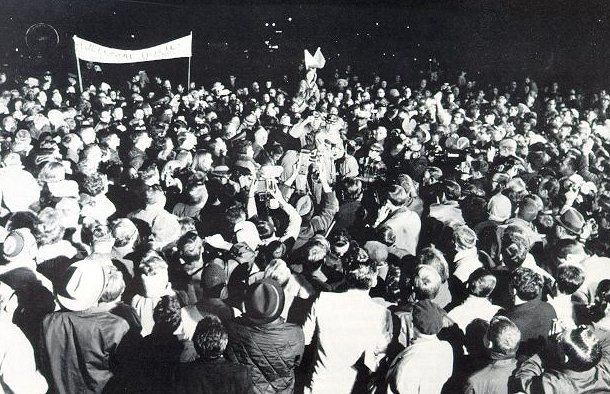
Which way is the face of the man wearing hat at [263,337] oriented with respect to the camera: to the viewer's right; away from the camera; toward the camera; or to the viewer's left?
away from the camera

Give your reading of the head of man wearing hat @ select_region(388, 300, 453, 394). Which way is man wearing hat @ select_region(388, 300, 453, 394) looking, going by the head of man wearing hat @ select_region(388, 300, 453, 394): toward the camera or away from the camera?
away from the camera

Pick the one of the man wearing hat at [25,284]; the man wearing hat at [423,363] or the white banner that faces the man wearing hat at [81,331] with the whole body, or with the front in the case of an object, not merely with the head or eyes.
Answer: the white banner

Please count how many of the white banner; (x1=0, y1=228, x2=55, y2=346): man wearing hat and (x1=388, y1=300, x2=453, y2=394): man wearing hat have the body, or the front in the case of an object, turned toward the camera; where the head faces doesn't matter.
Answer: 1

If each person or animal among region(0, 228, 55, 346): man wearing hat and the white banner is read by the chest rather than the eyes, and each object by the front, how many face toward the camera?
1

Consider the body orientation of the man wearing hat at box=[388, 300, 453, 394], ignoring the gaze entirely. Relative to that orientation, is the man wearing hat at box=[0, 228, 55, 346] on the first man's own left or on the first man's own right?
on the first man's own left

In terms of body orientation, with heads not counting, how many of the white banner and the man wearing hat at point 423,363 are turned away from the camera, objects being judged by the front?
1

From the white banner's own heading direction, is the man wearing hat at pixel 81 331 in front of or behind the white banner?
in front

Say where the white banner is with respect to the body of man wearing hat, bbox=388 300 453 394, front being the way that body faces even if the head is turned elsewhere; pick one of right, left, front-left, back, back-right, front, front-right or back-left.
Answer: front-left

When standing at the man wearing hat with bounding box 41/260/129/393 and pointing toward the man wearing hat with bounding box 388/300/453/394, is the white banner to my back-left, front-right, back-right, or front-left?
back-left

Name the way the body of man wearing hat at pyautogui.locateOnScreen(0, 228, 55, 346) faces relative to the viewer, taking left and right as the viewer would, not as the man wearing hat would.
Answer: facing away from the viewer and to the right of the viewer

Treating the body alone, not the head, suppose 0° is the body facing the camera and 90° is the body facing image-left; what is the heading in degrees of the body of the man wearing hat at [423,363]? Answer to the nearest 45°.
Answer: approximately 180°
